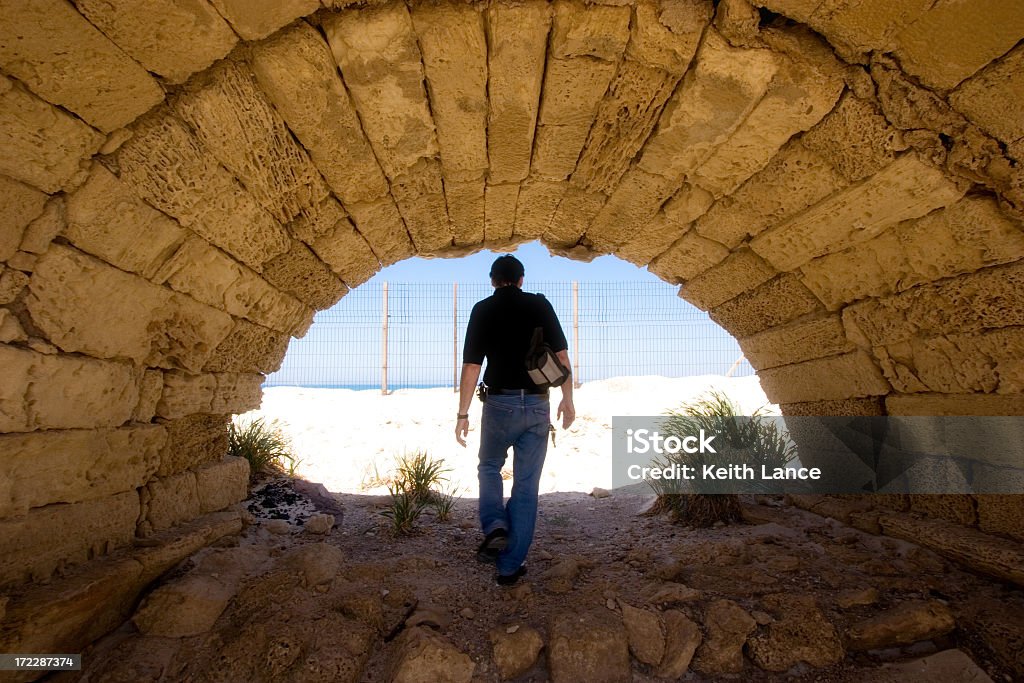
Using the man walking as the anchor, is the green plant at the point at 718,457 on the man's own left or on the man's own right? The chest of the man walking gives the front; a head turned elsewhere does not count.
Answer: on the man's own right

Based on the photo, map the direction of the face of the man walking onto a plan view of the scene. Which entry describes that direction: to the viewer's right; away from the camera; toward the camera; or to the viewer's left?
away from the camera

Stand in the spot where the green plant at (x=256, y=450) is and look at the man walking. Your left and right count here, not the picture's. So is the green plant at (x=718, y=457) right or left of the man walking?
left

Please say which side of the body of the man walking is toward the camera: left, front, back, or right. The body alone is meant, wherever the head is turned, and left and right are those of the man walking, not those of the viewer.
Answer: back

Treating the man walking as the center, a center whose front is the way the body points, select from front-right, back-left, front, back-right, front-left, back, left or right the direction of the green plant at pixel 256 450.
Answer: front-left

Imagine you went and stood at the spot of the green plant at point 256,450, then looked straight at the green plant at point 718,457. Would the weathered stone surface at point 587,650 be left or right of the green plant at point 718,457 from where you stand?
right
